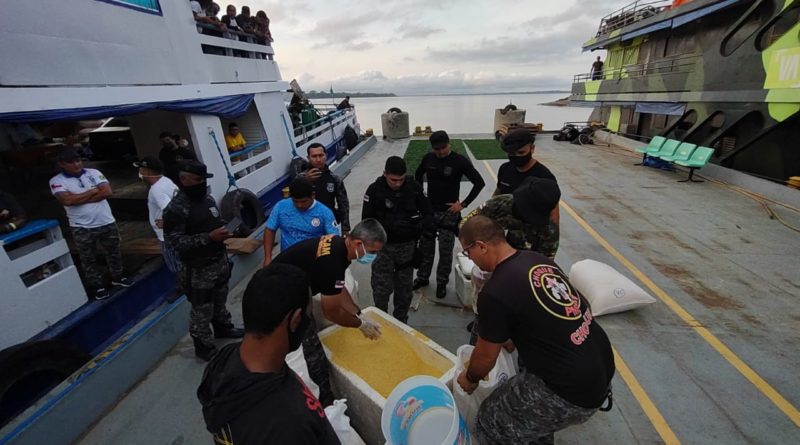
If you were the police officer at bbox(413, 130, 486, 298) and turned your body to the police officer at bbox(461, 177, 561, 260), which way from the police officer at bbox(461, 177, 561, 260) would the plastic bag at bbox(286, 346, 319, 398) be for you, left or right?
right

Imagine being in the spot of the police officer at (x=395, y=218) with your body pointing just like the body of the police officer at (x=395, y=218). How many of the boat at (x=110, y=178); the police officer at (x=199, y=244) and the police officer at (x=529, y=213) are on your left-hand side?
1

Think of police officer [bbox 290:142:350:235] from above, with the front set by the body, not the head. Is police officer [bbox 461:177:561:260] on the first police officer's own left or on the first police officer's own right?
on the first police officer's own left

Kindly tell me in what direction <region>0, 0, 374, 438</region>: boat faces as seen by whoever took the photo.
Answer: facing away from the viewer and to the right of the viewer

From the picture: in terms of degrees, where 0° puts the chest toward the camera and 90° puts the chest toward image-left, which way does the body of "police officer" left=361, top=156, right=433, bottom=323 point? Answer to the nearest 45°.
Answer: approximately 0°

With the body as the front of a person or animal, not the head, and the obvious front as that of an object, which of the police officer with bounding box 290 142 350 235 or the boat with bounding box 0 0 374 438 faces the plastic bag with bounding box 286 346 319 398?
the police officer

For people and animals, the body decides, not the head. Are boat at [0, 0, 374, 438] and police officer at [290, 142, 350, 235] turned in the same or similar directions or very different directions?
very different directions

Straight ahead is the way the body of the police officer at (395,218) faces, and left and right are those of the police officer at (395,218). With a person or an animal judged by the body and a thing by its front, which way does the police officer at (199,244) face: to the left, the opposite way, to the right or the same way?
to the left

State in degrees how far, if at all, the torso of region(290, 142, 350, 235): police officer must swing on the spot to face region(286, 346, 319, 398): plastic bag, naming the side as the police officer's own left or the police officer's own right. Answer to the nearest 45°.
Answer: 0° — they already face it

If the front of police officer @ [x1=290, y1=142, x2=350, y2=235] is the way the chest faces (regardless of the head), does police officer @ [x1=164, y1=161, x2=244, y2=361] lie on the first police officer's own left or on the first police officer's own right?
on the first police officer's own right

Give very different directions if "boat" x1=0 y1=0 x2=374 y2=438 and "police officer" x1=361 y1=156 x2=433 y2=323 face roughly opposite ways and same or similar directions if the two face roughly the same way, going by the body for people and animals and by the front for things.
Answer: very different directions

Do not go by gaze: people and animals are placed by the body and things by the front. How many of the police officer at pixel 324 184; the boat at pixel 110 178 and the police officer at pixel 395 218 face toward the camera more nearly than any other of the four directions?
2

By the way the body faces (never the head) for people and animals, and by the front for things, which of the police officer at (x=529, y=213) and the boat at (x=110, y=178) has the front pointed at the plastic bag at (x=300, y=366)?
the police officer
